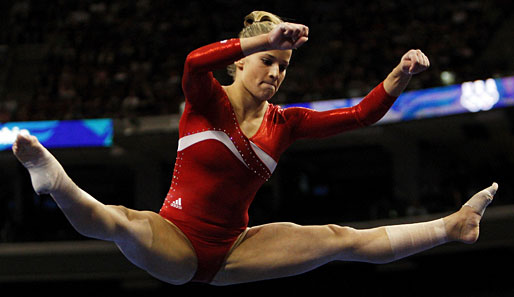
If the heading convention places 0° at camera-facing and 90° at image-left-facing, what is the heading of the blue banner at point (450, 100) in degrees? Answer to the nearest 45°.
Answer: approximately 0°

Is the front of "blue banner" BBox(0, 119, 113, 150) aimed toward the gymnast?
yes

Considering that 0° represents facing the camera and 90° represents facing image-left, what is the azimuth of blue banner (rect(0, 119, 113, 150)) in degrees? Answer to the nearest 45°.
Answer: approximately 0°

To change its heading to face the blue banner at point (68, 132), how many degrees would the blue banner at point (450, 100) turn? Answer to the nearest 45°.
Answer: approximately 90° to its right

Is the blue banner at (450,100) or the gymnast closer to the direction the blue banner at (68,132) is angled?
the gymnast

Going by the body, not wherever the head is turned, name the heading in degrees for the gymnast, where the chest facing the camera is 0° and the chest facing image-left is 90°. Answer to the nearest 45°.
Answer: approximately 315°

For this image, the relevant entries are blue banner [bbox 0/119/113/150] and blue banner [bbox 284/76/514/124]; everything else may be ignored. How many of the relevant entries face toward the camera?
2

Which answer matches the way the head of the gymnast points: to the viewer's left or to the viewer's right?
to the viewer's right

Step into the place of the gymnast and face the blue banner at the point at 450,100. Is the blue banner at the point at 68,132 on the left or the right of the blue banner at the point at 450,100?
left
